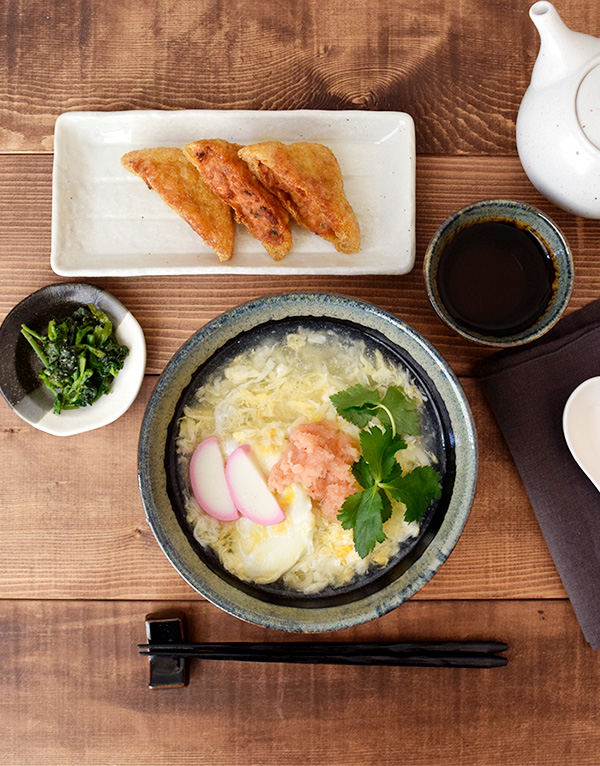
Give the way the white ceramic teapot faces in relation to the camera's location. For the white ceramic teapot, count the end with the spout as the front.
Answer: facing away from the viewer and to the left of the viewer
